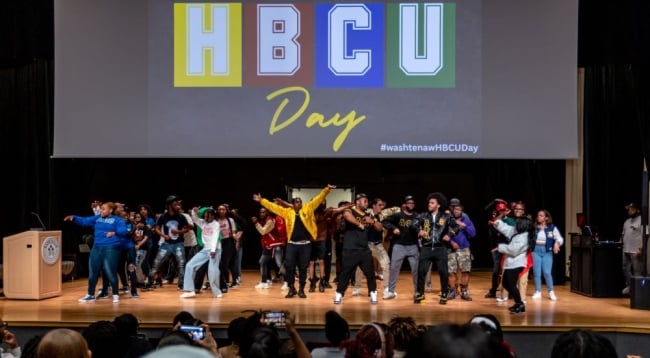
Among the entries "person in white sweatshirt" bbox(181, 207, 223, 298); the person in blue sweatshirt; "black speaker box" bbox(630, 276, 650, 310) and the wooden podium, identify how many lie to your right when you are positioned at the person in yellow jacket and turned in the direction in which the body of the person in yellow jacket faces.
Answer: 3

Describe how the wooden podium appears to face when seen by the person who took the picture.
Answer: facing the viewer and to the right of the viewer

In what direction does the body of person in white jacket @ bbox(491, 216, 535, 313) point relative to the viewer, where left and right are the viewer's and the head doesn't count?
facing to the left of the viewer

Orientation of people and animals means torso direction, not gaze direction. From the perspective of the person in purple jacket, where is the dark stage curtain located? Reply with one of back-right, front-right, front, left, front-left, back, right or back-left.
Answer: back

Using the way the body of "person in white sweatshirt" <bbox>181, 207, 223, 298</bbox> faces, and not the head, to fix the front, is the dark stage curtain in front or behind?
behind

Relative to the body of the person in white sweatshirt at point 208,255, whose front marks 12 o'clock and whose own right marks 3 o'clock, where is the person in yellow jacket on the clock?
The person in yellow jacket is roughly at 8 o'clock from the person in white sweatshirt.

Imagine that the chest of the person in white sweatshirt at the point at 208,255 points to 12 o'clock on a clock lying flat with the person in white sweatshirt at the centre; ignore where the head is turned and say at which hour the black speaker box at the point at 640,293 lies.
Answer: The black speaker box is roughly at 8 o'clock from the person in white sweatshirt.
